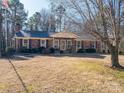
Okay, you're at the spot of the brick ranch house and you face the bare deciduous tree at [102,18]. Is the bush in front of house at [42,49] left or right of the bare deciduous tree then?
right

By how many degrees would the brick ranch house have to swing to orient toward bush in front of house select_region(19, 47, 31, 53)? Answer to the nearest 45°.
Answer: approximately 45° to its right

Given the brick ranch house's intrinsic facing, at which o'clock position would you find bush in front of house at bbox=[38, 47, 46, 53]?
The bush in front of house is roughly at 1 o'clock from the brick ranch house.

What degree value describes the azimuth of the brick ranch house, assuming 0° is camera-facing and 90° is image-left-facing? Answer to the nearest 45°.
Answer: approximately 0°
